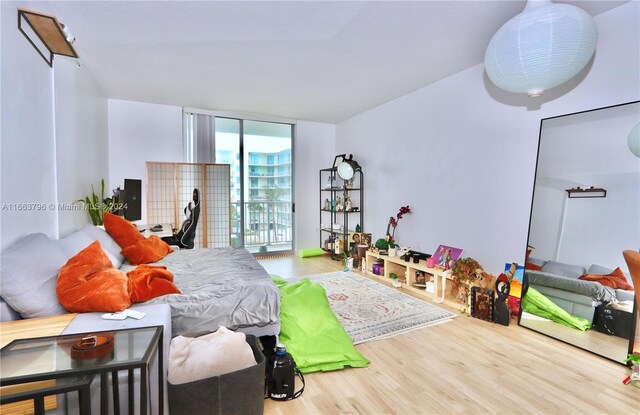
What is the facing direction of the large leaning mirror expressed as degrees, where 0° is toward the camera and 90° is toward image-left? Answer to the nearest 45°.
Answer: approximately 45°

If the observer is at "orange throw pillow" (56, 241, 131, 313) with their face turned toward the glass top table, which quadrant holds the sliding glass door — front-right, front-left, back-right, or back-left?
back-left

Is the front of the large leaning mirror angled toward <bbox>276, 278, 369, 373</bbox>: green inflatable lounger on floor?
yes

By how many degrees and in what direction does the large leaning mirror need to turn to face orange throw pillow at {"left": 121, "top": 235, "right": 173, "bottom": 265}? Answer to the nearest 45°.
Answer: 0° — it already faces it

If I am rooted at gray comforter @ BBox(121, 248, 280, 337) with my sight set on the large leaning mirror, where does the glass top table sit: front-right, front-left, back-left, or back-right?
back-right

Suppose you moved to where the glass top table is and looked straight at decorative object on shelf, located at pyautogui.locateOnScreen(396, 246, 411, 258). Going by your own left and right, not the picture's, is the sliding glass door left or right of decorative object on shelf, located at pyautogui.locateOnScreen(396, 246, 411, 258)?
left

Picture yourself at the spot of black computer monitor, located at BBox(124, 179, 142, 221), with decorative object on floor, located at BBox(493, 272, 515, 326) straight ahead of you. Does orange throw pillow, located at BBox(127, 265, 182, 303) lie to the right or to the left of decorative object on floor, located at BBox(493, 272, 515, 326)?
right

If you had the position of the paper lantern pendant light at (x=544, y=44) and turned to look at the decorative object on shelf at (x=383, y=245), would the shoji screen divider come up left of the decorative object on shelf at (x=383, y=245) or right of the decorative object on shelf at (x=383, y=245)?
left
